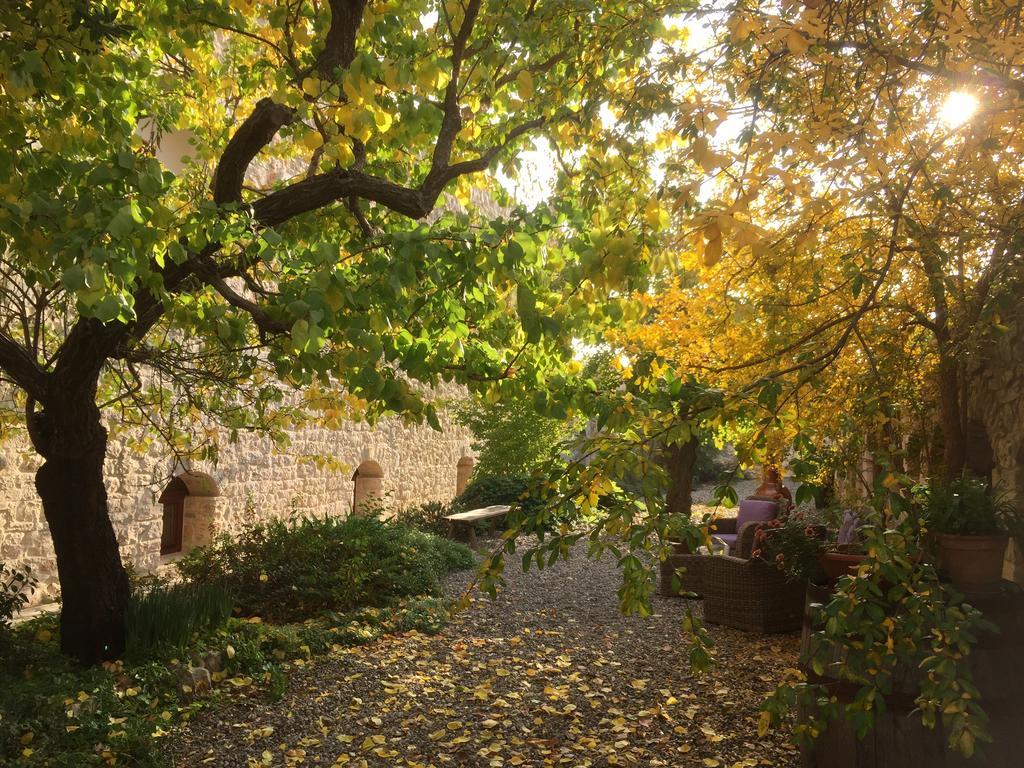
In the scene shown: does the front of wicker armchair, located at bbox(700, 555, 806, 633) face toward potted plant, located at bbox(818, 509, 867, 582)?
no

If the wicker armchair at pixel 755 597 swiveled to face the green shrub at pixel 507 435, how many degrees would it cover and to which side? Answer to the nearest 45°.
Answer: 0° — it already faces it

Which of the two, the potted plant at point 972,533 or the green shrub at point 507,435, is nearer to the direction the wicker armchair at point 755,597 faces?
the green shrub

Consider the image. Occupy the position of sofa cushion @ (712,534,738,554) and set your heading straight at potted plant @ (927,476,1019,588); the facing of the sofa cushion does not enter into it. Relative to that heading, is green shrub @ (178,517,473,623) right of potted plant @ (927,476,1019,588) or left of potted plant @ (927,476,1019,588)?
right

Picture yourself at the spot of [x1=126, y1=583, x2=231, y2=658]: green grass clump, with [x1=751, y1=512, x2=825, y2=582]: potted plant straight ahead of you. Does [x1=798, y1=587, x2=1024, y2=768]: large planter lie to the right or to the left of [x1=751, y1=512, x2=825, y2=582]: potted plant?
right

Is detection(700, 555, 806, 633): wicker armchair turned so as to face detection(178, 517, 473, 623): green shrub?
no

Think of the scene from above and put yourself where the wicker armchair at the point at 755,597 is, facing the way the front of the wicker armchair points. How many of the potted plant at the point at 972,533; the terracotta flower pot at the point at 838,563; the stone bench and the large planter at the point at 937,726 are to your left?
1

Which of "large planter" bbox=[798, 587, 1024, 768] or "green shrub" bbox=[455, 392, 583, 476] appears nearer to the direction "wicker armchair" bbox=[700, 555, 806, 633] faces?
the green shrub
